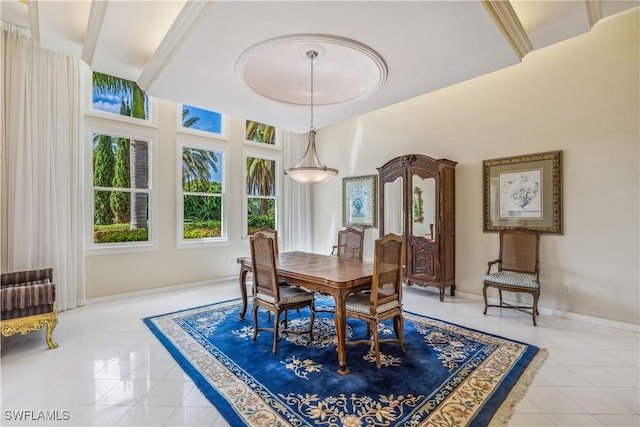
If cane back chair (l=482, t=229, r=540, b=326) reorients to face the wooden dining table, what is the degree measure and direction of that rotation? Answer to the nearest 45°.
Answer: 0° — it already faces it

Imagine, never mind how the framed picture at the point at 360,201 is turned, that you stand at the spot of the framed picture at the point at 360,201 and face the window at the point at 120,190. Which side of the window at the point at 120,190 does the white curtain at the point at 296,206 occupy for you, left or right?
right

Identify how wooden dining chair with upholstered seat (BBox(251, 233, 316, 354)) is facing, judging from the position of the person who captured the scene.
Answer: facing away from the viewer and to the right of the viewer

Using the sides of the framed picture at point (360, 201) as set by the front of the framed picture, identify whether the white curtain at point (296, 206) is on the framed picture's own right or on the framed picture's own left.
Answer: on the framed picture's own right

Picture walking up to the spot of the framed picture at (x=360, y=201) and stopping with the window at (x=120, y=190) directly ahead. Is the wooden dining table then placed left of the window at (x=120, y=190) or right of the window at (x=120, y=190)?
left

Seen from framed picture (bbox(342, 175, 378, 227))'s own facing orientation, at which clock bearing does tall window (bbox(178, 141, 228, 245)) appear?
The tall window is roughly at 1 o'clock from the framed picture.

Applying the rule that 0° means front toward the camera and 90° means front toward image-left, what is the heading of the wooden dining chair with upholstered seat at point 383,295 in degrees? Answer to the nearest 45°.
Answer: approximately 135°

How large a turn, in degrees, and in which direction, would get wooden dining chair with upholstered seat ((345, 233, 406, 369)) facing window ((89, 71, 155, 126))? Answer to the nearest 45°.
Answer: approximately 45° to its left

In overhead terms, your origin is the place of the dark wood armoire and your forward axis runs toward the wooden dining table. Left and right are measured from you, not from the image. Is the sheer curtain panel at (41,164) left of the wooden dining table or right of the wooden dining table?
right

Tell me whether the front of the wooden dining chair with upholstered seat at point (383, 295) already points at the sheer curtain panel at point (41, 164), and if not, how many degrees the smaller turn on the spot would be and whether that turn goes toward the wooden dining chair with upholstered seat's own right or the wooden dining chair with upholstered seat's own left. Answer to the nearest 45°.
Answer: approximately 45° to the wooden dining chair with upholstered seat's own left

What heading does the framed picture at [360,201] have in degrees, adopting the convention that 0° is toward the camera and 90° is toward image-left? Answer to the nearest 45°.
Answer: approximately 45°
